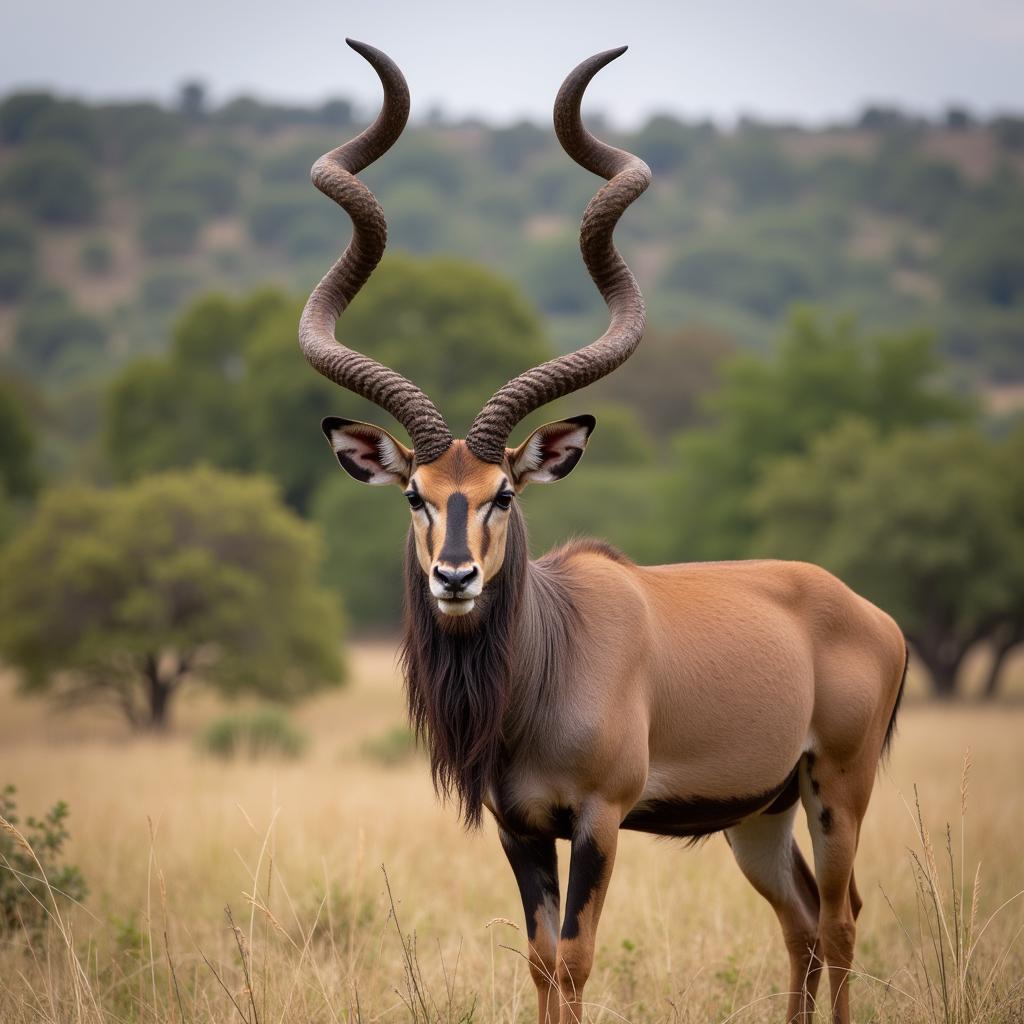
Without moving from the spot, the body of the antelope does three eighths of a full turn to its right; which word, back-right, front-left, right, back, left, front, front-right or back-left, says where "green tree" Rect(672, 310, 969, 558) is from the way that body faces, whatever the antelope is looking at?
front

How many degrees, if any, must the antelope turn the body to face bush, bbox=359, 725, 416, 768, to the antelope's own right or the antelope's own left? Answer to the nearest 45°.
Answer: approximately 135° to the antelope's own right

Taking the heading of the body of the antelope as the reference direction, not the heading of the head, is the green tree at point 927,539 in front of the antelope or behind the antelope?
behind

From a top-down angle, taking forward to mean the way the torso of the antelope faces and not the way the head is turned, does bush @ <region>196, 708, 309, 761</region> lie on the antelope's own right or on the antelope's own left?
on the antelope's own right

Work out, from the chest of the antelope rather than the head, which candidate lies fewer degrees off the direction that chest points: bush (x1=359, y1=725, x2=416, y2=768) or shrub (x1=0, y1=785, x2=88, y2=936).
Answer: the shrub

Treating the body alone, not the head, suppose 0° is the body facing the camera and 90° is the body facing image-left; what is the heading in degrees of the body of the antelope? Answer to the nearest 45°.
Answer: approximately 45°
